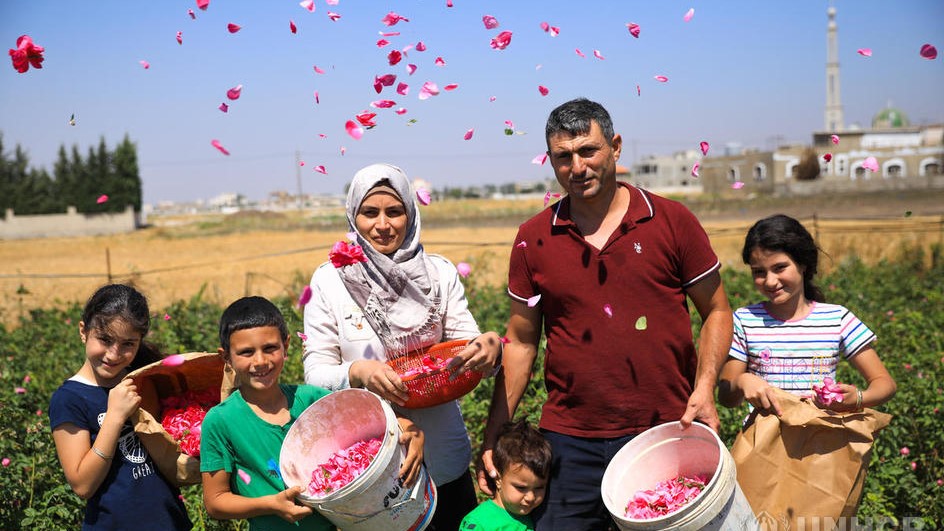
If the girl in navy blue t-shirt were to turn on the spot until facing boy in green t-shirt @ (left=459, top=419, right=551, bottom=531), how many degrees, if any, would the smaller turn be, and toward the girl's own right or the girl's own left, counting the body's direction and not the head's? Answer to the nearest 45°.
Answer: approximately 45° to the girl's own left

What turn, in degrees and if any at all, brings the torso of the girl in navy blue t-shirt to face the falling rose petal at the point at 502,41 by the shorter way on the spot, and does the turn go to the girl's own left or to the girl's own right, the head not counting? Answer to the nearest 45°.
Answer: approximately 45° to the girl's own left

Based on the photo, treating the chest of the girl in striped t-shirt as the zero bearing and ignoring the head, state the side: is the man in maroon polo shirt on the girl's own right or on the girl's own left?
on the girl's own right

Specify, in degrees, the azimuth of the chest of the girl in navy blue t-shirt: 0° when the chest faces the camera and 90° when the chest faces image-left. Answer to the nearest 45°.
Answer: approximately 315°

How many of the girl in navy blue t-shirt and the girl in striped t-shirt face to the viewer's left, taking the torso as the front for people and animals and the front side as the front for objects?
0

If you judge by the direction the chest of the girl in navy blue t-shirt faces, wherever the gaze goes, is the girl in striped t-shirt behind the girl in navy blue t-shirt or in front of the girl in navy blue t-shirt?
in front

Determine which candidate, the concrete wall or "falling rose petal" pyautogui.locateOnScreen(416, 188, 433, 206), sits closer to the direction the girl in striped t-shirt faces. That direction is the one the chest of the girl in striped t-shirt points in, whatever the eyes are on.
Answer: the falling rose petal

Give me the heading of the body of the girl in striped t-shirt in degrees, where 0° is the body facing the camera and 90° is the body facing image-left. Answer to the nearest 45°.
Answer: approximately 0°

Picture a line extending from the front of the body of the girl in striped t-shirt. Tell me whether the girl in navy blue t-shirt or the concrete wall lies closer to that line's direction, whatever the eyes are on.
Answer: the girl in navy blue t-shirt

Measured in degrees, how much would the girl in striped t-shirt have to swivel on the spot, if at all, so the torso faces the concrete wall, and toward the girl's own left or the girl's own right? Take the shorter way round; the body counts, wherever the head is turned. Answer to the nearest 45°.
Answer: approximately 135° to the girl's own right

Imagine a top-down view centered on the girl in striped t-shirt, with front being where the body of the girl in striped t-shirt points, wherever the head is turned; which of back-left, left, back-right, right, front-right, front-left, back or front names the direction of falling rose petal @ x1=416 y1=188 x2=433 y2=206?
right
